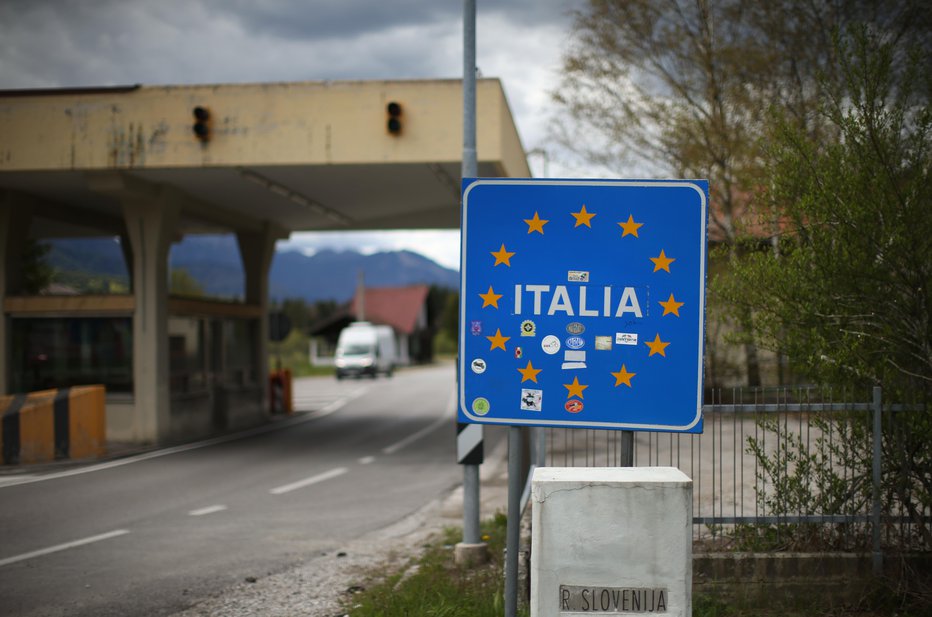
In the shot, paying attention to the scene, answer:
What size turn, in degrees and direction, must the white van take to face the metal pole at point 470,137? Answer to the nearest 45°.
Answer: approximately 45° to its left

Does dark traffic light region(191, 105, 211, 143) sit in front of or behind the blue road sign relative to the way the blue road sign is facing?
behind

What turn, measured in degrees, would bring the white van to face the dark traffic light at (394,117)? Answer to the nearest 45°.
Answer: approximately 45° to its left

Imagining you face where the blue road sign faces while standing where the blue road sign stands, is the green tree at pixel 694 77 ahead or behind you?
behind

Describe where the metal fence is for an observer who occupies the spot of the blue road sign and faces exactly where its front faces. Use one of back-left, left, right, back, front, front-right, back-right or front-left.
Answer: back-left

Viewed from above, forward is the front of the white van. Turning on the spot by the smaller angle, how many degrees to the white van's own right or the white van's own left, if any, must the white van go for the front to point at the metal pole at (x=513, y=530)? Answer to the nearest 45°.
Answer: approximately 45° to the white van's own left

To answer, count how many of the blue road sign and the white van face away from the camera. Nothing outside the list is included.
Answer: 0

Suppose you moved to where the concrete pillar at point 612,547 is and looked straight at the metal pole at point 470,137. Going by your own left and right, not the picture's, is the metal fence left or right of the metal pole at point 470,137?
right

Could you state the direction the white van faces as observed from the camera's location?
facing the viewer and to the left of the viewer

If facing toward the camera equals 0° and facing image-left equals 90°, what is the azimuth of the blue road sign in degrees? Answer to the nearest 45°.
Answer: approximately 0°

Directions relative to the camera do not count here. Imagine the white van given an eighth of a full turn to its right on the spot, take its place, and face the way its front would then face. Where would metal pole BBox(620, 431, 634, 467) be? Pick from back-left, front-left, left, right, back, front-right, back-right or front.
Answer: left

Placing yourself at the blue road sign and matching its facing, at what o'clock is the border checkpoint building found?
The border checkpoint building is roughly at 5 o'clock from the blue road sign.

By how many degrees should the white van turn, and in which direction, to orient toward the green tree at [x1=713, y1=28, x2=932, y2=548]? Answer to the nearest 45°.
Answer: approximately 45° to its left
